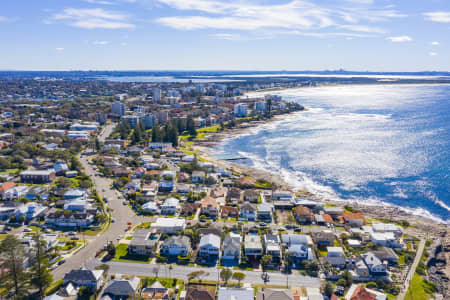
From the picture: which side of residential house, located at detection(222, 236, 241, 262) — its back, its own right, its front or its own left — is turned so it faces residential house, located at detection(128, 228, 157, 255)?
right

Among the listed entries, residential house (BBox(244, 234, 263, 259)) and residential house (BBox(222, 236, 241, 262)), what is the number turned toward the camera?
2

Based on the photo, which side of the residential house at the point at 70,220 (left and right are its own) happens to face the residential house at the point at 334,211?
left

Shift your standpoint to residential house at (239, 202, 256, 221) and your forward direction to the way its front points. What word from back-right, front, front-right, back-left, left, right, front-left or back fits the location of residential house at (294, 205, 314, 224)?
left

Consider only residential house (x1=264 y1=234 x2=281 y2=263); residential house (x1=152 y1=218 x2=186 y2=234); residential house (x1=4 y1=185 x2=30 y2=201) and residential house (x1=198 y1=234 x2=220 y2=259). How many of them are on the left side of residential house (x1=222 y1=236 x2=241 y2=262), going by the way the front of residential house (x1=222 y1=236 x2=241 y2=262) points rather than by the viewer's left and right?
1

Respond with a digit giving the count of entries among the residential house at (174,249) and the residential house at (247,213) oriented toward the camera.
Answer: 2

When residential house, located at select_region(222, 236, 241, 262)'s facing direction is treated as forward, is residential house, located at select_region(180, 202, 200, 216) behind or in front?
behind

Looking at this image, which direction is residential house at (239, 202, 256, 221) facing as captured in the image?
toward the camera

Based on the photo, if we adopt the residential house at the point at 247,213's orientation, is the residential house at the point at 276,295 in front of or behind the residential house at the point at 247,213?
in front

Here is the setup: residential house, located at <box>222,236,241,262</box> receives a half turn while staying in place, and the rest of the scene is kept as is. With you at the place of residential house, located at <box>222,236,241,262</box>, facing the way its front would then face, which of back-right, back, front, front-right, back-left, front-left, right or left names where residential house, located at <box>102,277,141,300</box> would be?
back-left

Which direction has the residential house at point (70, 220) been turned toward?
toward the camera

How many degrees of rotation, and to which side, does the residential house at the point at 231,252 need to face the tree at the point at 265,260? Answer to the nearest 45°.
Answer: approximately 45° to its left
